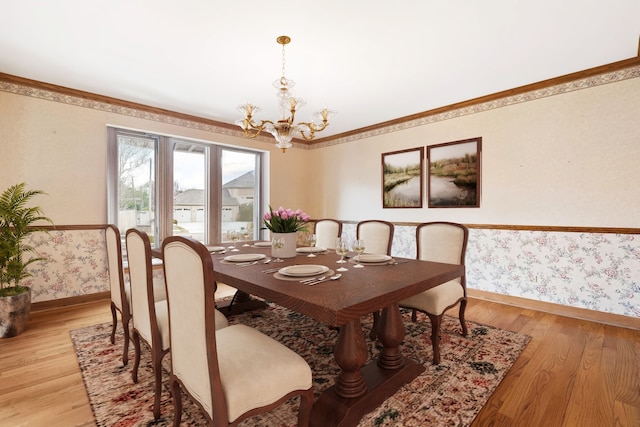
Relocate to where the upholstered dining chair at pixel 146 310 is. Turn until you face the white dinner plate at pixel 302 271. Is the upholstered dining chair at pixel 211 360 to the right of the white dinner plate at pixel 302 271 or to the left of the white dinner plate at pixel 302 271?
right

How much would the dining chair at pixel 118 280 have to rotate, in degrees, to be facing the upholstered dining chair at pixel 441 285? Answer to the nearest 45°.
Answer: approximately 45° to its right

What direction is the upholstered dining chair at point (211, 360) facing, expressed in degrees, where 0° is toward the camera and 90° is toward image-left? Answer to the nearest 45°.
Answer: approximately 225°

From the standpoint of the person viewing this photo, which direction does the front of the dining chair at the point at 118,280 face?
facing to the right of the viewer

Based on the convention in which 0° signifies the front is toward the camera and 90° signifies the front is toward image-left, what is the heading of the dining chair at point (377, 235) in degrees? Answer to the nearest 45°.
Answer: approximately 45°

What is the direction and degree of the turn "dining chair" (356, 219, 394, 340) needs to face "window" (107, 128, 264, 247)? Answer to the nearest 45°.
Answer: approximately 45° to its right

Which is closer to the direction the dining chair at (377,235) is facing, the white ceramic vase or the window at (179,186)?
the white ceramic vase

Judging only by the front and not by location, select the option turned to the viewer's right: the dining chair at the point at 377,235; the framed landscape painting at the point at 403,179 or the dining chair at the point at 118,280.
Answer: the dining chair at the point at 118,280
